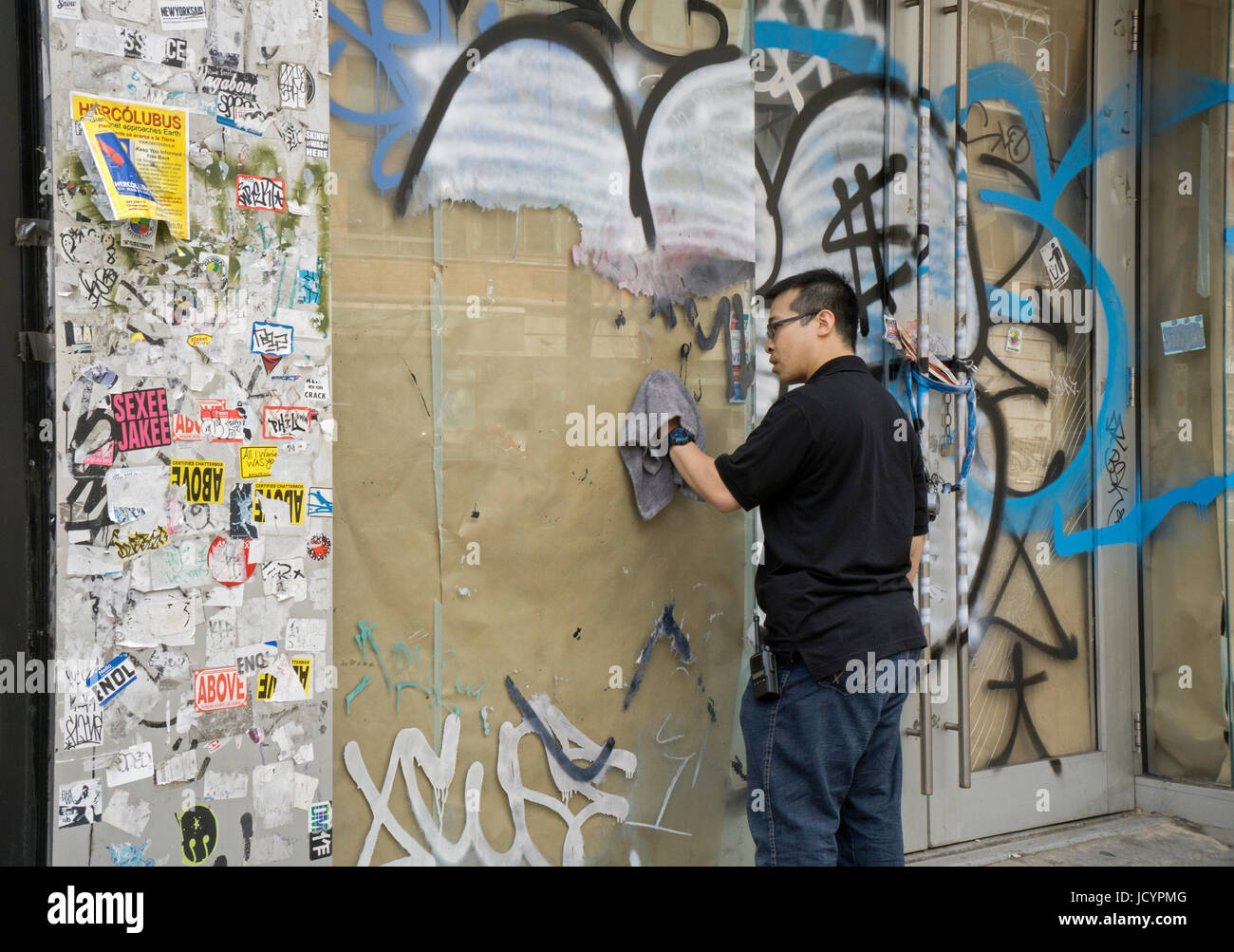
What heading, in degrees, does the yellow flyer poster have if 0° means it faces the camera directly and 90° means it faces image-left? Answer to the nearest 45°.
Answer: approximately 0°

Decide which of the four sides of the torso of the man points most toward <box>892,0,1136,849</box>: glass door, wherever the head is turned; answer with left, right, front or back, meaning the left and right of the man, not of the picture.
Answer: right

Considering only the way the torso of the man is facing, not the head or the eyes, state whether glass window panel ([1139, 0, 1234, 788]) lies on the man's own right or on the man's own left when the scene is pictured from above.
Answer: on the man's own right

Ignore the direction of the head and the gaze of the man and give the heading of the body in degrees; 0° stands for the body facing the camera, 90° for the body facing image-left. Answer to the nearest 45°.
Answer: approximately 135°

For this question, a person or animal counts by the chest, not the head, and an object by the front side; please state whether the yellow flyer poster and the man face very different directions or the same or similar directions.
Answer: very different directions

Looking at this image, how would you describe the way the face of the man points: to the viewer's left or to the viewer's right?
to the viewer's left

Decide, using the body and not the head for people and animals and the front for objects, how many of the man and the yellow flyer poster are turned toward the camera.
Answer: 1
